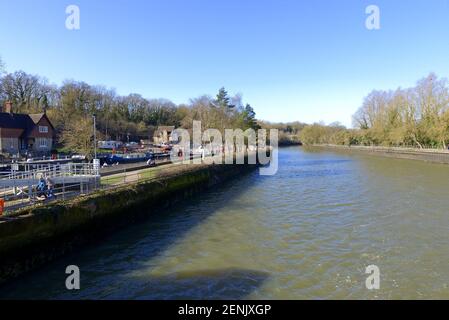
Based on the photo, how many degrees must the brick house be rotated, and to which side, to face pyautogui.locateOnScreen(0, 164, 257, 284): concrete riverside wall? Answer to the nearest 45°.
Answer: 0° — it already faces it

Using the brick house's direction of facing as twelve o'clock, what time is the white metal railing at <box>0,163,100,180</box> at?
The white metal railing is roughly at 12 o'clock from the brick house.

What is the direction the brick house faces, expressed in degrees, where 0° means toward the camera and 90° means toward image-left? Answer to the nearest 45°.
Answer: approximately 0°
